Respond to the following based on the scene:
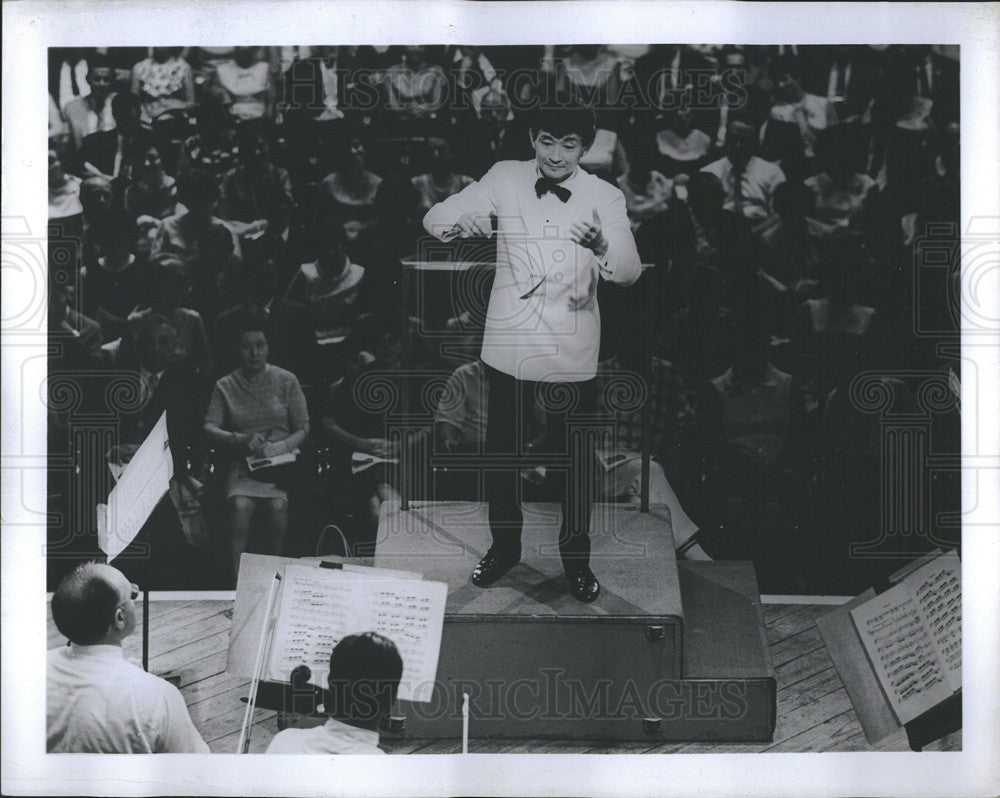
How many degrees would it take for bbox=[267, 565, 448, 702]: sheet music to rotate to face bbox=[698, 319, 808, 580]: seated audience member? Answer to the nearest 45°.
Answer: approximately 90° to its left

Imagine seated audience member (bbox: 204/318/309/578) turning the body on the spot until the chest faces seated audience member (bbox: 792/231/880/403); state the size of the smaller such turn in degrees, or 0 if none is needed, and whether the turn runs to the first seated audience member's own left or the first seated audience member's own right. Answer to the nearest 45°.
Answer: approximately 90° to the first seated audience member's own left

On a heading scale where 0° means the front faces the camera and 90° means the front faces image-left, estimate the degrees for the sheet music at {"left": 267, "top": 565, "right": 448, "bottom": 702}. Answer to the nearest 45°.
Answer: approximately 0°
